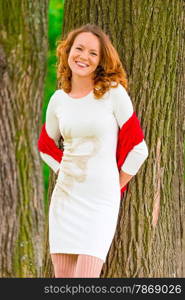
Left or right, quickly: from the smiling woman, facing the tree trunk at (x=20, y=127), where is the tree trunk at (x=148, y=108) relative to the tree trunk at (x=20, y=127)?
right

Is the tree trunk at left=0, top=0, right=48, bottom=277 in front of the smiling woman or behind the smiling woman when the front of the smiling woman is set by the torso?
behind

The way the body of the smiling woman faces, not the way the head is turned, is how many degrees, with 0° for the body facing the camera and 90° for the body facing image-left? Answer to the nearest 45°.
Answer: approximately 0°

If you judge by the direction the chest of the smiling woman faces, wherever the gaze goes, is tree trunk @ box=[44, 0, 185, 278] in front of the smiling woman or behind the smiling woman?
behind
